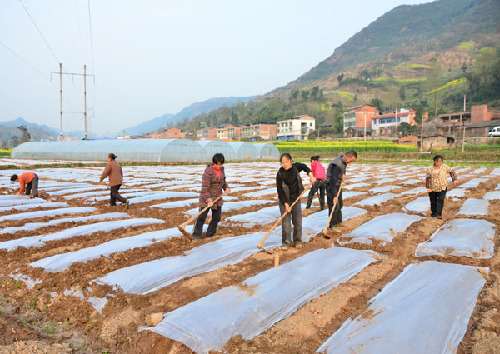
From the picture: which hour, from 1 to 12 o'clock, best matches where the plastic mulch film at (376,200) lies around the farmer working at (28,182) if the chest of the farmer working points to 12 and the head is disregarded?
The plastic mulch film is roughly at 7 o'clock from the farmer working.

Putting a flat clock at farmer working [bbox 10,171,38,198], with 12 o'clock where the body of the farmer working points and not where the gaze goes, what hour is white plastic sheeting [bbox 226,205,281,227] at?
The white plastic sheeting is roughly at 8 o'clock from the farmer working.

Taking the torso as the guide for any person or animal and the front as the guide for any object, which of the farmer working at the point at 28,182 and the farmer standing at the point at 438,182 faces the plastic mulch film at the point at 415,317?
the farmer standing at the point at 438,182

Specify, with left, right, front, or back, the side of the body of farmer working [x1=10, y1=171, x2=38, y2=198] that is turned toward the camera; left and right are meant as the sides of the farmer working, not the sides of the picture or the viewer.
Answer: left

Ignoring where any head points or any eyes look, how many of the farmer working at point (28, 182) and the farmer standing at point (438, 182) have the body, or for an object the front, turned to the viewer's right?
0

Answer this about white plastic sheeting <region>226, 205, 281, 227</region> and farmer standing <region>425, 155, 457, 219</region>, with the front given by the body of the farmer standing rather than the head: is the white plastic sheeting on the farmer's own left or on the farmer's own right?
on the farmer's own right

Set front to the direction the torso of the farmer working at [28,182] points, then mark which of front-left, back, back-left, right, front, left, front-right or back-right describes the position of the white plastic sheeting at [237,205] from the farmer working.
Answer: back-left

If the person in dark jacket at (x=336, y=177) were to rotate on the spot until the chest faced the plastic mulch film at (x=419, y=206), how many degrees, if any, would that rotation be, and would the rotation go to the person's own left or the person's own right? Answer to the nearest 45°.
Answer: approximately 45° to the person's own left

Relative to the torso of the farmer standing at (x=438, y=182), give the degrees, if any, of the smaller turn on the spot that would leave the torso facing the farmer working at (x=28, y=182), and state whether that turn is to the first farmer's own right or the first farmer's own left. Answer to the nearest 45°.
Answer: approximately 90° to the first farmer's own right
